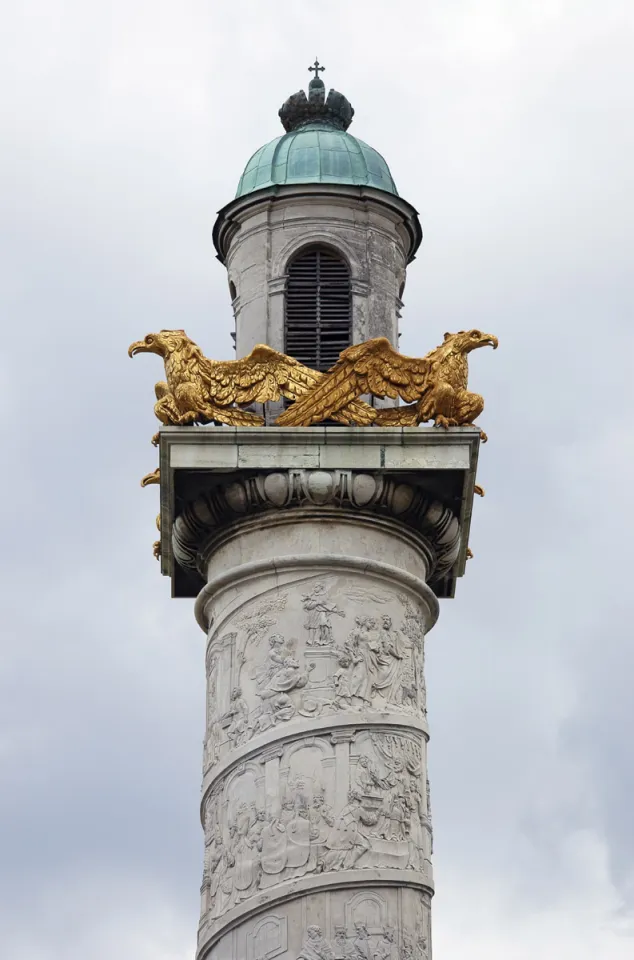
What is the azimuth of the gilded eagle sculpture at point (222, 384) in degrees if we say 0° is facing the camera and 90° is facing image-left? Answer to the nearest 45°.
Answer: approximately 90°
